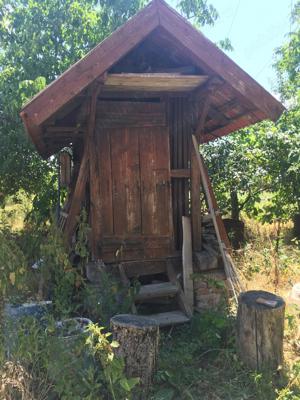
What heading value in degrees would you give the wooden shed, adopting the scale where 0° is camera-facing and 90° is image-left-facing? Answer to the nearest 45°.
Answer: approximately 0°

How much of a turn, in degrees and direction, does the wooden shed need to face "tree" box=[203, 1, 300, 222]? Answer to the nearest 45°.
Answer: approximately 135° to its left

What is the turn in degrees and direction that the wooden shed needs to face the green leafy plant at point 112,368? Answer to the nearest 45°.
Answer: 0° — it already faces it

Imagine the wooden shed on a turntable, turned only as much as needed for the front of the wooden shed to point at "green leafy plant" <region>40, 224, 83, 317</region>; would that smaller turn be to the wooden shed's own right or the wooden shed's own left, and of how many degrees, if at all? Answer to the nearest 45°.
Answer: approximately 45° to the wooden shed's own right
